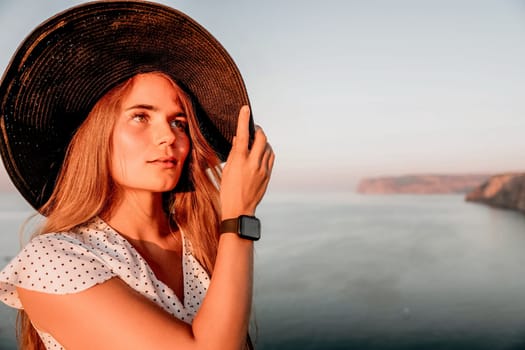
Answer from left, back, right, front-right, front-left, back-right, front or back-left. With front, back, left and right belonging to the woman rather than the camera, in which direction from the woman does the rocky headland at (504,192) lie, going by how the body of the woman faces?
left

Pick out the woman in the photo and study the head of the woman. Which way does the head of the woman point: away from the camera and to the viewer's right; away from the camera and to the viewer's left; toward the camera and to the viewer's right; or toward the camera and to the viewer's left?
toward the camera and to the viewer's right

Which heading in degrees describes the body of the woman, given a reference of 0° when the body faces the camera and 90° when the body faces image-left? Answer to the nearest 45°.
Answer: approximately 315°
